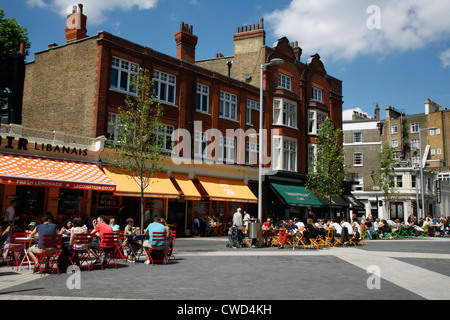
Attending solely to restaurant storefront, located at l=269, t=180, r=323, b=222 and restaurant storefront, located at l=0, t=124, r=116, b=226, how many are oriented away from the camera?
0

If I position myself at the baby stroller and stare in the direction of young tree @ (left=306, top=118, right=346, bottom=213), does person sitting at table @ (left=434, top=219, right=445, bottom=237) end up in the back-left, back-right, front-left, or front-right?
front-right

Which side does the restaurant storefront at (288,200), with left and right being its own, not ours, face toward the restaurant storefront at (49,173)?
right

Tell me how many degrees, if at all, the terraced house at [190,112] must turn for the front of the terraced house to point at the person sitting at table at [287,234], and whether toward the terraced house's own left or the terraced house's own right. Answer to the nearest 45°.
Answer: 0° — it already faces them

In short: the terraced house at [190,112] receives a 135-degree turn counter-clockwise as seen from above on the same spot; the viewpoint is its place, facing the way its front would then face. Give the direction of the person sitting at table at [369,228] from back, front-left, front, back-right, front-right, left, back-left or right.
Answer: right

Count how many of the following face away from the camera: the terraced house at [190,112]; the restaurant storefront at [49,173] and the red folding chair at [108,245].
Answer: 1

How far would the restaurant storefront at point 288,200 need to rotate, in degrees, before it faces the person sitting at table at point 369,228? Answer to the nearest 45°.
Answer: approximately 90° to its left

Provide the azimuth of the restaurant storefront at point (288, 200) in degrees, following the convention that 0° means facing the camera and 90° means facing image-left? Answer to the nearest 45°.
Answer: approximately 315°

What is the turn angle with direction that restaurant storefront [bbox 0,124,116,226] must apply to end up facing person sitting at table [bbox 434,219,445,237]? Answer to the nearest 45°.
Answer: approximately 45° to its left

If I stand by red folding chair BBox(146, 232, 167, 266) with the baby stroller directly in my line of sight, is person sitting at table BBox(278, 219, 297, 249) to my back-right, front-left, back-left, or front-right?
front-right

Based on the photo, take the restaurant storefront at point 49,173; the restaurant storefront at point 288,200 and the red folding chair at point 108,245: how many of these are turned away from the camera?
1

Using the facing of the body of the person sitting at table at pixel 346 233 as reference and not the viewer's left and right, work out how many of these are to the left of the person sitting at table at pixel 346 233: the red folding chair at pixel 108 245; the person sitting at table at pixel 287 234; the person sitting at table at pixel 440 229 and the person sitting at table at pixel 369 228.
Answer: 2

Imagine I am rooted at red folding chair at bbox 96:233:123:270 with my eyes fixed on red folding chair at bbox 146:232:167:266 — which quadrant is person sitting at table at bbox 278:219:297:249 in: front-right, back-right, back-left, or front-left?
front-left

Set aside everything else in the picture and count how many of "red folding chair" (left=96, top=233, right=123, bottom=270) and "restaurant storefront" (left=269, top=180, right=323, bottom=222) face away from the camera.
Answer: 1

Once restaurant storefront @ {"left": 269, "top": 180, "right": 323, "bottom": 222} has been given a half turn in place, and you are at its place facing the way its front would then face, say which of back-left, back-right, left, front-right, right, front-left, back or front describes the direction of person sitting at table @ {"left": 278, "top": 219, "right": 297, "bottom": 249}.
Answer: back-left

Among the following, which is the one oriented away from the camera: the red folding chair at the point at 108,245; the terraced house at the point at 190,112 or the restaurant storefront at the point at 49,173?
the red folding chair

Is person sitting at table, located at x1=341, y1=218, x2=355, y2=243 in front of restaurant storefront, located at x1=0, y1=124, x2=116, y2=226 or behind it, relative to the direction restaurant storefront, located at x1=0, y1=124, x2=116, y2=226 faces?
in front
